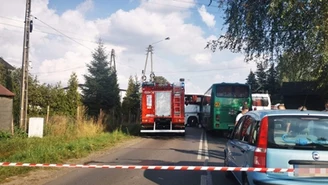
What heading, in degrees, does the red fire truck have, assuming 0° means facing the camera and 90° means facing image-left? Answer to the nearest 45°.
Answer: approximately 180°

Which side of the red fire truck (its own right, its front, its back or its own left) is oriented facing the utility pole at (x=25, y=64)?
left

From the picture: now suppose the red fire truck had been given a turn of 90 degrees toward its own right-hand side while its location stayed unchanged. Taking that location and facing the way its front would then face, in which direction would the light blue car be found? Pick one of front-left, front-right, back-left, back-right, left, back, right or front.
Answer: right

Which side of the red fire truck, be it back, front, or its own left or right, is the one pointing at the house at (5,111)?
left

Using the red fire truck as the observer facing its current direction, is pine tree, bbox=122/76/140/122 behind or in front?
in front

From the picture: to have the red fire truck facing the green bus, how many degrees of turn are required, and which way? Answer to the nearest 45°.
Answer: approximately 90° to its right
